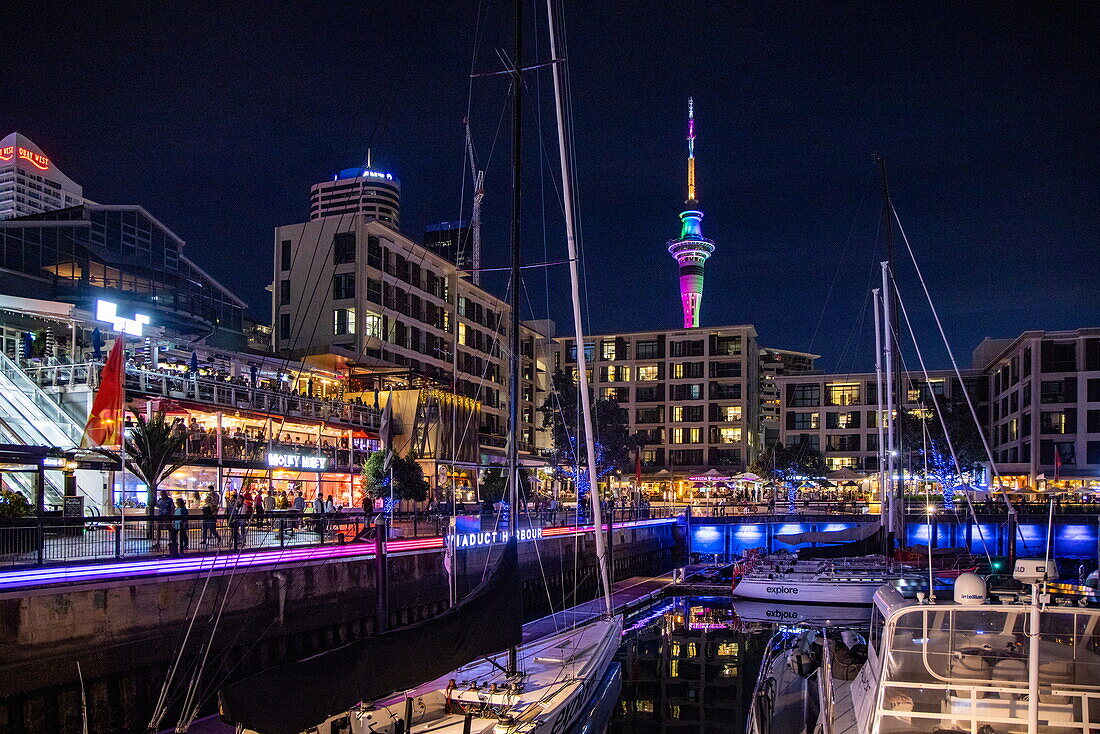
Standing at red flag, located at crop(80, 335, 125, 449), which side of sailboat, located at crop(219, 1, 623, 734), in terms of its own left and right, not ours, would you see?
left

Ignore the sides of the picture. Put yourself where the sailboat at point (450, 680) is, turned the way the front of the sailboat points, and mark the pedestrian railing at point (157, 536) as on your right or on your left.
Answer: on your left

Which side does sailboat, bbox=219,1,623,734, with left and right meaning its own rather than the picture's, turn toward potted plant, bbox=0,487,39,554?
left

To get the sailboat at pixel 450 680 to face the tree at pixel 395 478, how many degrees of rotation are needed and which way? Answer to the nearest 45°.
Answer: approximately 45° to its left

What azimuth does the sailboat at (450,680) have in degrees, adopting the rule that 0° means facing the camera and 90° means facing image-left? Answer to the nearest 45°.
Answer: approximately 225°

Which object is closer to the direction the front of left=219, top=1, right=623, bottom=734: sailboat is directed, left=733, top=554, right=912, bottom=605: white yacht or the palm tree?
the white yacht

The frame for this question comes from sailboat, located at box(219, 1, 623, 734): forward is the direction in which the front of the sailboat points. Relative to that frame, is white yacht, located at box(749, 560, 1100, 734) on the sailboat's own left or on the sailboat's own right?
on the sailboat's own right

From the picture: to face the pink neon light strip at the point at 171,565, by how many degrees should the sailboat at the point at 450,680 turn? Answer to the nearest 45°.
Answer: approximately 90° to its left
